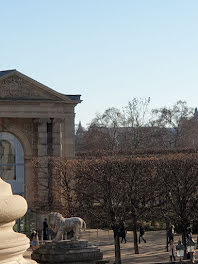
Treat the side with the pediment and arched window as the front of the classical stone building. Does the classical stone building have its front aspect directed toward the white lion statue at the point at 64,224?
yes

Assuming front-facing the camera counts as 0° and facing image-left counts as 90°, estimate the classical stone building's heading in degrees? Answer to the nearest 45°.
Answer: approximately 0°

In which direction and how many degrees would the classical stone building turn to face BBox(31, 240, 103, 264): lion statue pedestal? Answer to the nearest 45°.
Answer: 0° — it already faces it

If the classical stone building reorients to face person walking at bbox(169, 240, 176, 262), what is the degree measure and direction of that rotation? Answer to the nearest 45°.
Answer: approximately 45° to its left
